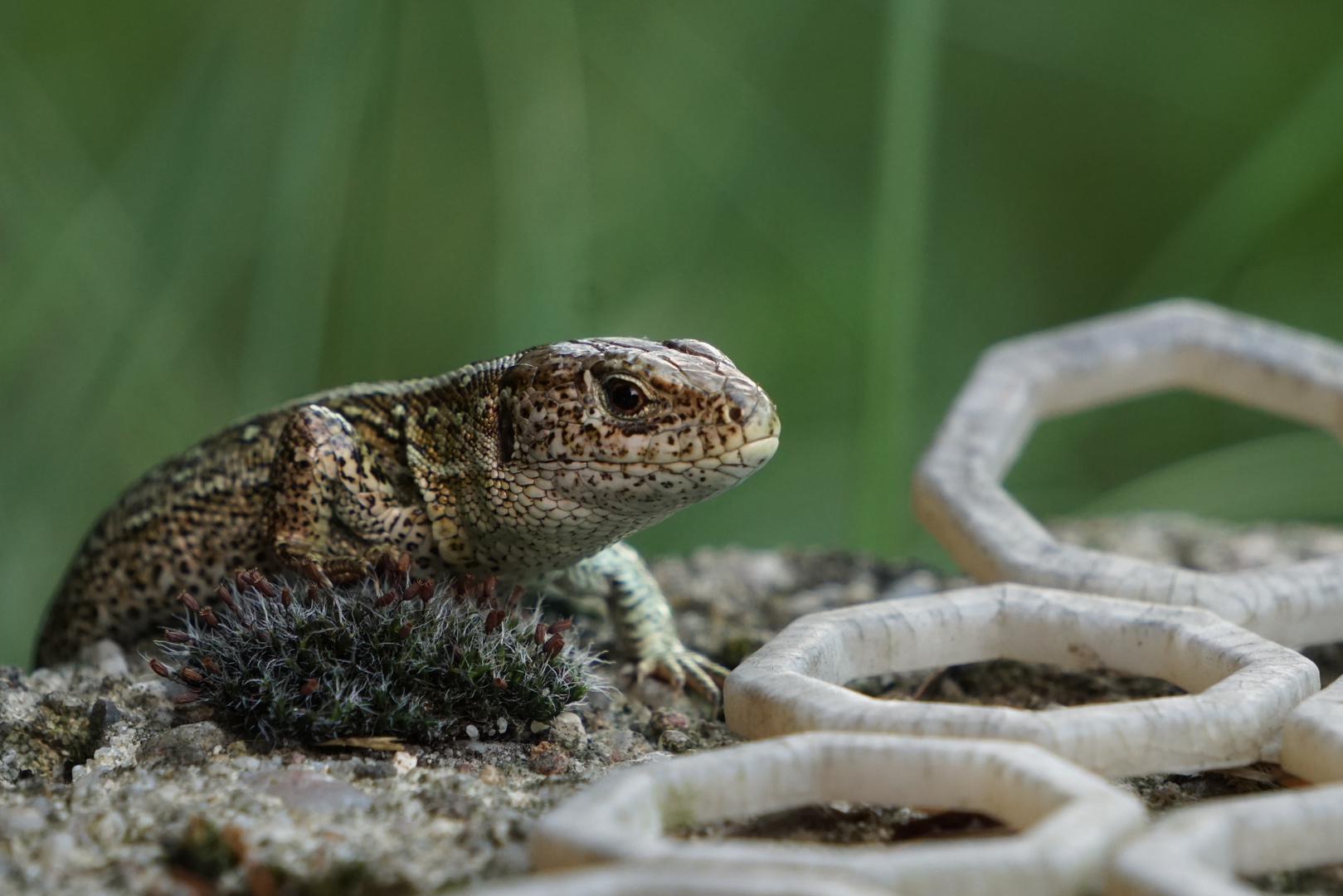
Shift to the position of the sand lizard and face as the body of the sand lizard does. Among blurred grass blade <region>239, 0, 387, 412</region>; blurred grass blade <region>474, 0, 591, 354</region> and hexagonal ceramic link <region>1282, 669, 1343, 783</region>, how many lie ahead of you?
1

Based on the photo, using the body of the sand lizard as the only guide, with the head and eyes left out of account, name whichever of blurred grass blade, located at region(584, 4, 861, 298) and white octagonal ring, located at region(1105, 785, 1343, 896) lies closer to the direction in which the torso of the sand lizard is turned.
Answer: the white octagonal ring

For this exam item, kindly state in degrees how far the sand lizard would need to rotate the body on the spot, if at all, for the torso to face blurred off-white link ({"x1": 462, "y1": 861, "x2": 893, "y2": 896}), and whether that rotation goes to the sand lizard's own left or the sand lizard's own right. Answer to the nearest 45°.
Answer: approximately 45° to the sand lizard's own right

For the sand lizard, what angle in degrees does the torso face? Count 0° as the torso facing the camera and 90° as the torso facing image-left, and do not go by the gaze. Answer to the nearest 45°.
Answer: approximately 315°

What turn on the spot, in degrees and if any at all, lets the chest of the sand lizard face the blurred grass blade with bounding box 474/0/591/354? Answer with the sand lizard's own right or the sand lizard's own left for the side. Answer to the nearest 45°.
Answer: approximately 135° to the sand lizard's own left

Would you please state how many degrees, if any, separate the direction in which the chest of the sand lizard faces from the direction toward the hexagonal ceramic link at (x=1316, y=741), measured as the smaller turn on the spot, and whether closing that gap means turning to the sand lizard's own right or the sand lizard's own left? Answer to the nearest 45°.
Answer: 0° — it already faces it

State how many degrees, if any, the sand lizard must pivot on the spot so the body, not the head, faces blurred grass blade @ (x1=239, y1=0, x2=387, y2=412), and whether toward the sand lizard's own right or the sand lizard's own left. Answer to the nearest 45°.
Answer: approximately 135° to the sand lizard's own left

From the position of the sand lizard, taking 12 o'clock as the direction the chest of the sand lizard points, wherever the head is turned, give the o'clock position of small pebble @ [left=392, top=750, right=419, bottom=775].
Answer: The small pebble is roughly at 2 o'clock from the sand lizard.

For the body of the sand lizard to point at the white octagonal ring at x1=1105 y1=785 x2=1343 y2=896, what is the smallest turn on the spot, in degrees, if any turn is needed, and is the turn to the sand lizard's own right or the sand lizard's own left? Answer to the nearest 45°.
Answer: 0° — it already faces it

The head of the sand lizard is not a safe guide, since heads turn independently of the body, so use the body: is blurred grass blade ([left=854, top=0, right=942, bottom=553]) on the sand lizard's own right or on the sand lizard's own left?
on the sand lizard's own left

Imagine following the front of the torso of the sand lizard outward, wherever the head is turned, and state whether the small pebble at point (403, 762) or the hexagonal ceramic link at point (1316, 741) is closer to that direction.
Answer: the hexagonal ceramic link

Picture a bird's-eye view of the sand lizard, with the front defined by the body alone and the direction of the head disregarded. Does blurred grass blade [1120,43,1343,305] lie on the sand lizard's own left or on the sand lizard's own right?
on the sand lizard's own left
